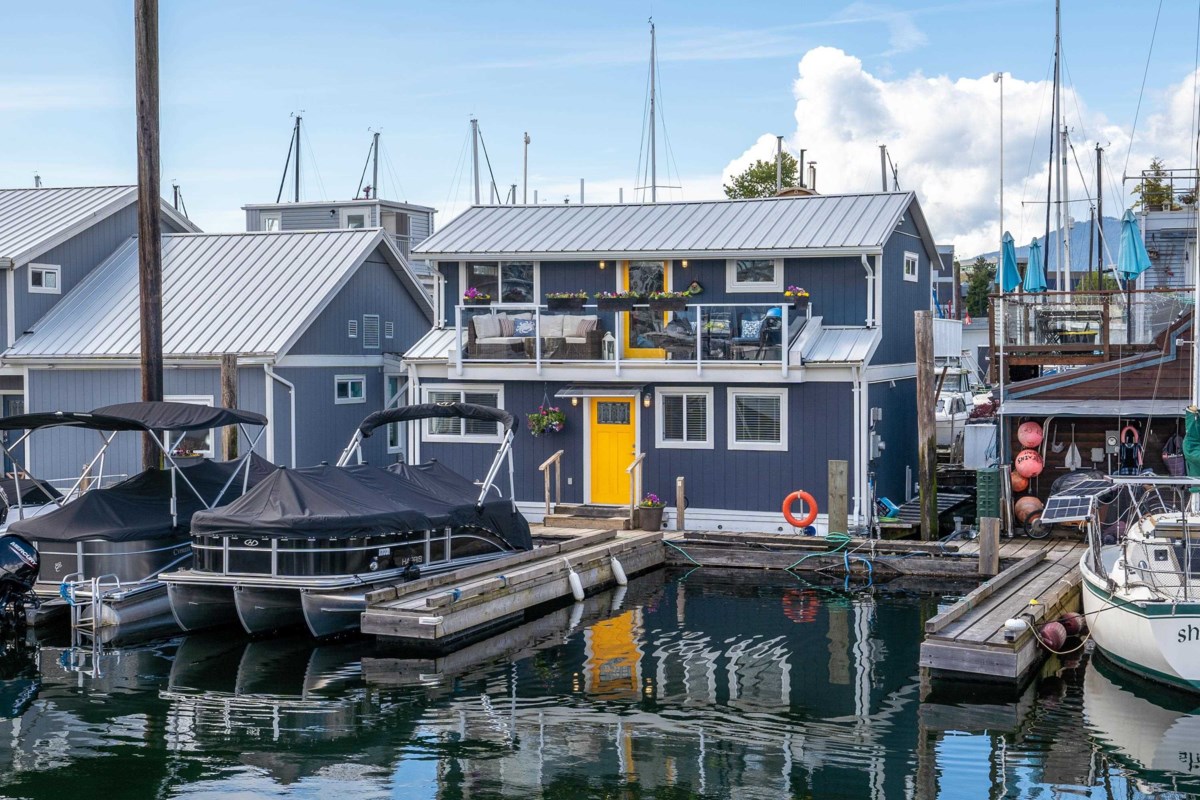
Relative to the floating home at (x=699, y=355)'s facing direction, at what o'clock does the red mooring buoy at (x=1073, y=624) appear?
The red mooring buoy is roughly at 11 o'clock from the floating home.

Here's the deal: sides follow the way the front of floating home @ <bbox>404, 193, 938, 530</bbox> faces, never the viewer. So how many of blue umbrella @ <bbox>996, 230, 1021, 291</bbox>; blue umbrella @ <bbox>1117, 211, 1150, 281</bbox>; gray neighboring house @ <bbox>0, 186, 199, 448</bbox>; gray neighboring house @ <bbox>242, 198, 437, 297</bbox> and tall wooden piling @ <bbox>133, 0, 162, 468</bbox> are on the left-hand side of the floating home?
2

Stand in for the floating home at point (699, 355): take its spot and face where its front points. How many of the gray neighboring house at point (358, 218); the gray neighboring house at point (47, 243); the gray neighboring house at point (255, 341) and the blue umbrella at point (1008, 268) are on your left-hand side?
1

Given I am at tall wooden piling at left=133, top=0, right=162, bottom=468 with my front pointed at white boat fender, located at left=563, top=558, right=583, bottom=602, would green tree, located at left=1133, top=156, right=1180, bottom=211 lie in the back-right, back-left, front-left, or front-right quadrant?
front-left

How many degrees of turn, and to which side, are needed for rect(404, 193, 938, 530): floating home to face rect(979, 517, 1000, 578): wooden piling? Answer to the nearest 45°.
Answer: approximately 45° to its left

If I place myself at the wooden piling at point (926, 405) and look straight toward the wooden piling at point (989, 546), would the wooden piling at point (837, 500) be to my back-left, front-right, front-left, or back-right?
back-right

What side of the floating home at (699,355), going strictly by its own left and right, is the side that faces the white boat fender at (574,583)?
front

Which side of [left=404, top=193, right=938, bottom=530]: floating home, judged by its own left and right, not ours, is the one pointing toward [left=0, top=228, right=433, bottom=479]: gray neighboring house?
right

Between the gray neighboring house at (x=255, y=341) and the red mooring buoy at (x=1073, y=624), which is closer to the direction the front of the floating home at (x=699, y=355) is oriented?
the red mooring buoy

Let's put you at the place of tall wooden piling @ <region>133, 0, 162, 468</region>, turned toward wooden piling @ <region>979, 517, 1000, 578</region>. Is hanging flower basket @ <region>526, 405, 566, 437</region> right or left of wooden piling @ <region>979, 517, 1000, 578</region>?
left

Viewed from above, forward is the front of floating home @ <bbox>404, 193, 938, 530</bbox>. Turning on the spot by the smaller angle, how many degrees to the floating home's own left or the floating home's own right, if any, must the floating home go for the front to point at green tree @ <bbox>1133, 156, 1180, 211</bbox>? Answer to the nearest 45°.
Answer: approximately 135° to the floating home's own left

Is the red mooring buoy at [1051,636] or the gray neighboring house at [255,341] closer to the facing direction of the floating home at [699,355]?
the red mooring buoy

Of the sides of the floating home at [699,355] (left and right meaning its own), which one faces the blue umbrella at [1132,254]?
left

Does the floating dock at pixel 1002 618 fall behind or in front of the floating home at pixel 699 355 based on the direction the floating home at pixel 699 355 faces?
in front

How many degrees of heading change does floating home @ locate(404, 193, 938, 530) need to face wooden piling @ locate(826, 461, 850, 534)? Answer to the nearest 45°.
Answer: approximately 45° to its left

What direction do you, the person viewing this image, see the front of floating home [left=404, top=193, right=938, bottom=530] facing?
facing the viewer
